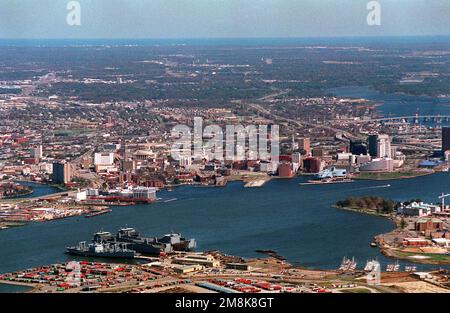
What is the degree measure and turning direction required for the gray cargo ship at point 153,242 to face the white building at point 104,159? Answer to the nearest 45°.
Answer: approximately 90° to its right

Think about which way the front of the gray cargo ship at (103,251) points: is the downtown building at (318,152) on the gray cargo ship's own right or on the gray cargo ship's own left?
on the gray cargo ship's own right

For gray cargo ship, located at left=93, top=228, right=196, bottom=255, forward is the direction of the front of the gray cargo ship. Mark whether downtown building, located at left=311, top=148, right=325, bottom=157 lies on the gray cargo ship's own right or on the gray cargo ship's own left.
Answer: on the gray cargo ship's own right

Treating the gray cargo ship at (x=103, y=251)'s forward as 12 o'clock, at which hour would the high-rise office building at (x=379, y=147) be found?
The high-rise office building is roughly at 4 o'clock from the gray cargo ship.

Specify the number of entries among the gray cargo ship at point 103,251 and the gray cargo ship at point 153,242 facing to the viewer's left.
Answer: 2

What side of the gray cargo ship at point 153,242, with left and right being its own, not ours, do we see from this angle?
left

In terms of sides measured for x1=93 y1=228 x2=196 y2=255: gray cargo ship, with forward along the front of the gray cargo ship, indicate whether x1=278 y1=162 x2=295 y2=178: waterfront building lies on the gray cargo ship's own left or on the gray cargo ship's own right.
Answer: on the gray cargo ship's own right

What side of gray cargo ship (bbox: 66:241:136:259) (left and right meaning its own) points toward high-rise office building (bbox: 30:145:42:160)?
right

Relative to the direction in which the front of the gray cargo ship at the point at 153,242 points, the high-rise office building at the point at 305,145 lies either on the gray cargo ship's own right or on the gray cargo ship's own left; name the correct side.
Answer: on the gray cargo ship's own right

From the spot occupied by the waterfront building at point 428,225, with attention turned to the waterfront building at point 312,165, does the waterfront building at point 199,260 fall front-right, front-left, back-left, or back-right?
back-left

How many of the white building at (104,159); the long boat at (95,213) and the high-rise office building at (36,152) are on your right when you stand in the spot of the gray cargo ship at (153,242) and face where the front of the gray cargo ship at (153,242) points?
3

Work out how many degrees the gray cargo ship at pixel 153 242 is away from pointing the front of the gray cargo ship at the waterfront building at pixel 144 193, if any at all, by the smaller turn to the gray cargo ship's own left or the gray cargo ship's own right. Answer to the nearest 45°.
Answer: approximately 90° to the gray cargo ship's own right

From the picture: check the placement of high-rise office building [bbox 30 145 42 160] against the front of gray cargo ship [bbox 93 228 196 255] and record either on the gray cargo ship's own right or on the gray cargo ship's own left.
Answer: on the gray cargo ship's own right

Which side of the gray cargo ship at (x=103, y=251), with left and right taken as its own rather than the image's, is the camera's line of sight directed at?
left

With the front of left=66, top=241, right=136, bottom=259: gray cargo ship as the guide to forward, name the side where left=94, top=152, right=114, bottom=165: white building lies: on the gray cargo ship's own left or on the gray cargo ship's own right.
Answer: on the gray cargo ship's own right

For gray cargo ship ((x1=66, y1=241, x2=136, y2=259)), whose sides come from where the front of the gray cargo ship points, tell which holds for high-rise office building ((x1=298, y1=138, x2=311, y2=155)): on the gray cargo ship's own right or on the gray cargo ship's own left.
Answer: on the gray cargo ship's own right
